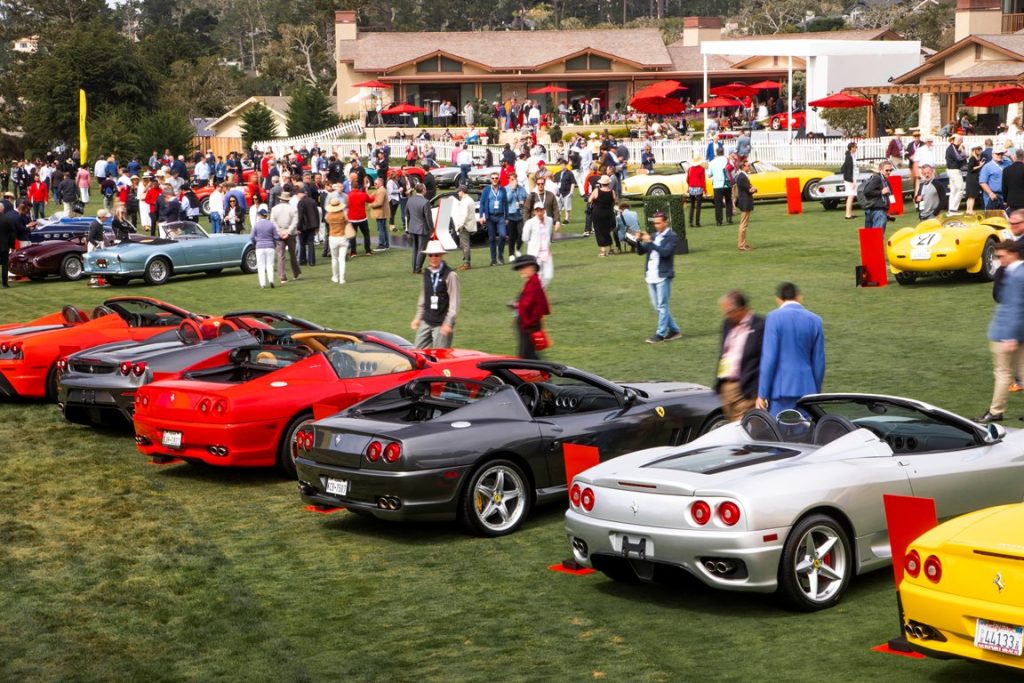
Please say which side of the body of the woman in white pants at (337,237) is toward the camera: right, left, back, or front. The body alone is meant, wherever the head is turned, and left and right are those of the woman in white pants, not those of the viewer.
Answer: back

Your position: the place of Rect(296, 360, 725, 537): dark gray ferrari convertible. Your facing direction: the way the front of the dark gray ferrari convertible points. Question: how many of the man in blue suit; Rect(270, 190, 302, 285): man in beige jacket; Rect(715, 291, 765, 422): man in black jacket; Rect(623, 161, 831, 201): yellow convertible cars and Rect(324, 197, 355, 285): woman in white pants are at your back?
0

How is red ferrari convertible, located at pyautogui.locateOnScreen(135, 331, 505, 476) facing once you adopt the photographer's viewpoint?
facing away from the viewer and to the right of the viewer

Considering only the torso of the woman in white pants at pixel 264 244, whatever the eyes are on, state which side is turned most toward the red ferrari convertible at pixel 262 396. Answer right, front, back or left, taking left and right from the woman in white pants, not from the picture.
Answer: back

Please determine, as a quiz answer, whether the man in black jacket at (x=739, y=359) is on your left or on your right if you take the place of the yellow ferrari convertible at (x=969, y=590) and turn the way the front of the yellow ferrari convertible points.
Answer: on your left

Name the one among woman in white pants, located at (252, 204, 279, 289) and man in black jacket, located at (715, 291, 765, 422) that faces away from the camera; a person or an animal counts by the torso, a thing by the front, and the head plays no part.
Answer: the woman in white pants

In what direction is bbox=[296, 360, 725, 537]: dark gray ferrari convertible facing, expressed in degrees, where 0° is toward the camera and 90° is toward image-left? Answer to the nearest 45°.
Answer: approximately 225°

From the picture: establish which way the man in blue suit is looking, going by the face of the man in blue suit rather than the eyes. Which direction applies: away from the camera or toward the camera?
away from the camera

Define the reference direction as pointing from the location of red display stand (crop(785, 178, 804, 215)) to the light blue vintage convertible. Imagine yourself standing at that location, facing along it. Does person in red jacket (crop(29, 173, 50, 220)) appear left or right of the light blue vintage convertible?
right

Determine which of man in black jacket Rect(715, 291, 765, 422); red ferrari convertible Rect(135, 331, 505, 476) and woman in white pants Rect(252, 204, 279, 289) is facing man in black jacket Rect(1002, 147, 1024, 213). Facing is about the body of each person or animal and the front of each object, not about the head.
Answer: the red ferrari convertible

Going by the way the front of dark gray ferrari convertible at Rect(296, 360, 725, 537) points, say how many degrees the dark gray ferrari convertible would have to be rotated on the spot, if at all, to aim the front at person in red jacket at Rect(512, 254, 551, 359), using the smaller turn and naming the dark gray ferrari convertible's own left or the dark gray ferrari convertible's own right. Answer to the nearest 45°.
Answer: approximately 45° to the dark gray ferrari convertible's own left

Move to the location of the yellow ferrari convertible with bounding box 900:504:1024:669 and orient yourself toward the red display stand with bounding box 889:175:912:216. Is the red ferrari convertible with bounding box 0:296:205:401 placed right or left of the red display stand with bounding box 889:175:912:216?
left

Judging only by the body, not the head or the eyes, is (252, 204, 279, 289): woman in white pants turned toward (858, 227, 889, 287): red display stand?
no
